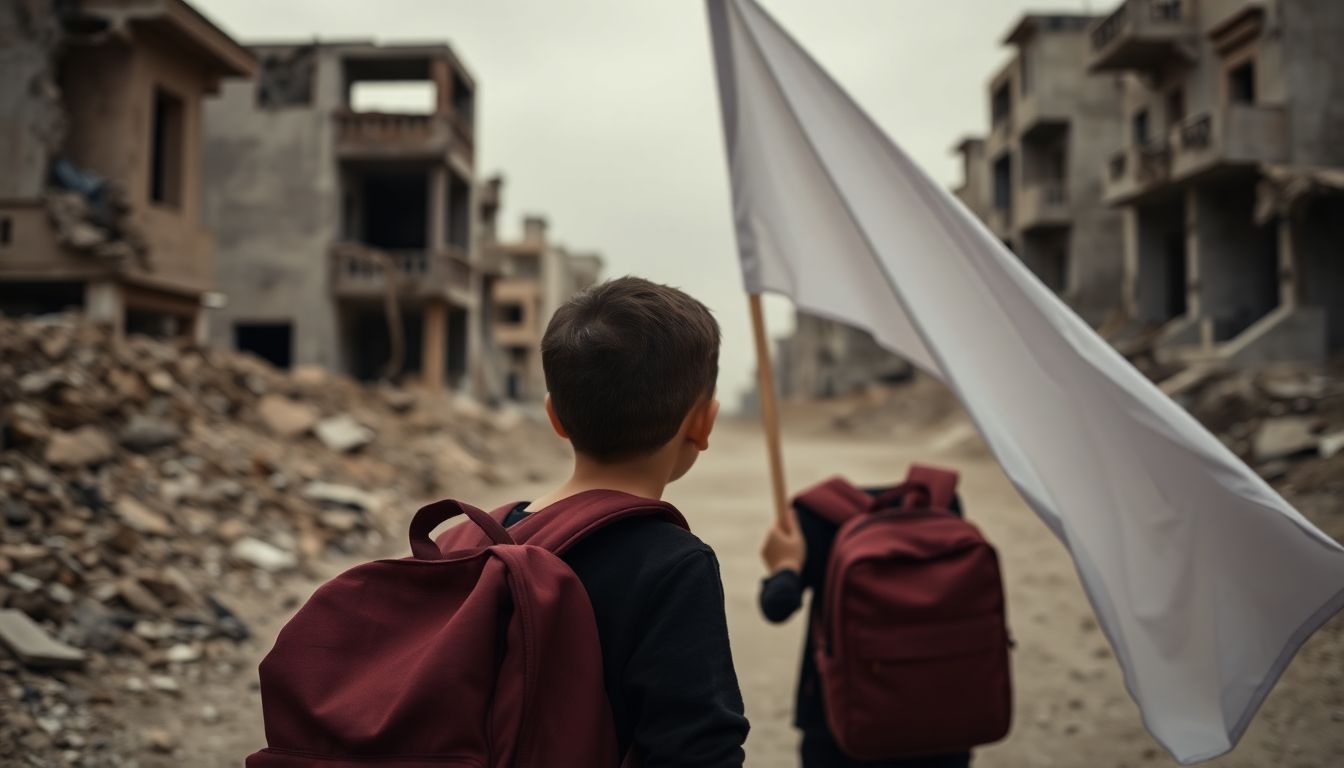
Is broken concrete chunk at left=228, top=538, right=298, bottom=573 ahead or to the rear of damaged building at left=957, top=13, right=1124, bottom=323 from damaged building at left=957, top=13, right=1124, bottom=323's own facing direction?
ahead

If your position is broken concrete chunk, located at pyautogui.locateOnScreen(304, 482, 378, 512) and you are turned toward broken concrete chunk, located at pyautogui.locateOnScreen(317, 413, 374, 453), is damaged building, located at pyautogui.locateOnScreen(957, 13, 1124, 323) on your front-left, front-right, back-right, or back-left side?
front-right

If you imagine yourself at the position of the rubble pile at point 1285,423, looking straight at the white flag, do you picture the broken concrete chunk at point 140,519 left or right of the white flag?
right

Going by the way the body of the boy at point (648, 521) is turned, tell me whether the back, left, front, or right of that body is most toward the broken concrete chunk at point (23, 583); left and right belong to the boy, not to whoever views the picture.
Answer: left

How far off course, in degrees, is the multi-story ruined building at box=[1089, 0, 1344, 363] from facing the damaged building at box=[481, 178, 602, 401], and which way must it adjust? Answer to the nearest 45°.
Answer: approximately 90° to its right

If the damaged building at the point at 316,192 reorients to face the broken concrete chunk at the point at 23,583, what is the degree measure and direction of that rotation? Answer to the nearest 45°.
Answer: approximately 45° to its right

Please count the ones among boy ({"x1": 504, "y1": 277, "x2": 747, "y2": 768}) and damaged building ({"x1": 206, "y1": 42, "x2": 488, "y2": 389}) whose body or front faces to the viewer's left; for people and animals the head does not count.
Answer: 0

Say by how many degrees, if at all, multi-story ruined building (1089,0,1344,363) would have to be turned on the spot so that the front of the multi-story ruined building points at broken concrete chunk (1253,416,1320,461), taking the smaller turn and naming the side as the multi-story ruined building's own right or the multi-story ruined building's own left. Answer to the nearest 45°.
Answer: approximately 45° to the multi-story ruined building's own left

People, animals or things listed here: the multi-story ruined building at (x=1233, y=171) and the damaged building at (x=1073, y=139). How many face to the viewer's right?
0

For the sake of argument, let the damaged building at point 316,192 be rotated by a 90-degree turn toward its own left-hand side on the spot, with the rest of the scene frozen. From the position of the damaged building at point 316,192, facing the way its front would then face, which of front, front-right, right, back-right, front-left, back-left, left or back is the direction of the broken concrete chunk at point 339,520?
back-right

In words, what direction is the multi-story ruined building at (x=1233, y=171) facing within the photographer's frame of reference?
facing the viewer and to the left of the viewer
